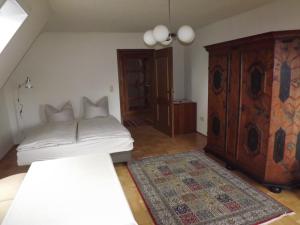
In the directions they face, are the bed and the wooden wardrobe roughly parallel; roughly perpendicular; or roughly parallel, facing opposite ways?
roughly perpendicular

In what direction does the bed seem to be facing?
toward the camera

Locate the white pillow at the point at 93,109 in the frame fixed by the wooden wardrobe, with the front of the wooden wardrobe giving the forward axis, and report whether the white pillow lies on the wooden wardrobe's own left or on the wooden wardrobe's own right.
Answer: on the wooden wardrobe's own right

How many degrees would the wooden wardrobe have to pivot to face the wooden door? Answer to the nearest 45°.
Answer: approximately 90° to its right

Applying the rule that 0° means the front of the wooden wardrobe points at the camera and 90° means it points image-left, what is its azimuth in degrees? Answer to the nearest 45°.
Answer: approximately 45°

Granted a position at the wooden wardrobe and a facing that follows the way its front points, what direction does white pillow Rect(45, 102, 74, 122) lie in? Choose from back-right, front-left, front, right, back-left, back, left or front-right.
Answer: front-right

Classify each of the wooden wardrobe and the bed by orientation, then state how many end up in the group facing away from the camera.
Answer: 0

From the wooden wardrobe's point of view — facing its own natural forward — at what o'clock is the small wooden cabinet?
The small wooden cabinet is roughly at 3 o'clock from the wooden wardrobe.
